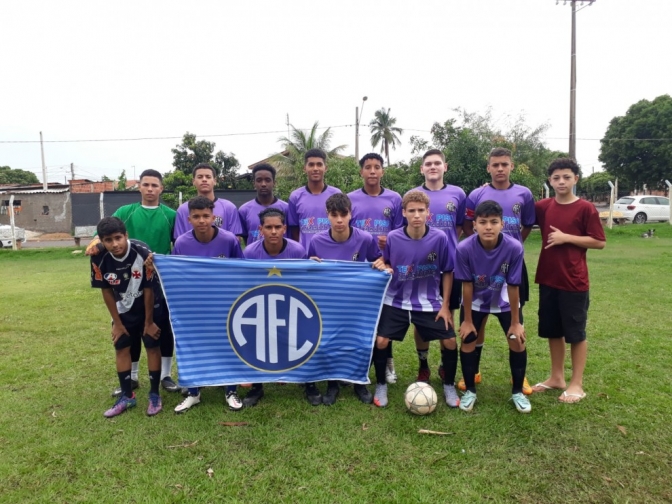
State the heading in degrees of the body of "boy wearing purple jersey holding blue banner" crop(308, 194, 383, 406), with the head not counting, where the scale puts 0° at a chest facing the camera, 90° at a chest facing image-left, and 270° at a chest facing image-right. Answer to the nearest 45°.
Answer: approximately 0°

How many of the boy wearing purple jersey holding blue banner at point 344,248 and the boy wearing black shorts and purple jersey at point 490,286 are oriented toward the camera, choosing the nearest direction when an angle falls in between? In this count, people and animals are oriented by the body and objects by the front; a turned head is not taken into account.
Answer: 2

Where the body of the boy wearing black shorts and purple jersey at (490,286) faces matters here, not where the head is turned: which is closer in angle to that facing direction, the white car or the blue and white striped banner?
the blue and white striped banner

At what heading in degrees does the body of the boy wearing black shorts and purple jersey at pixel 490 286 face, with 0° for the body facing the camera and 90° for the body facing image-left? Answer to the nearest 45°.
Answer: approximately 0°

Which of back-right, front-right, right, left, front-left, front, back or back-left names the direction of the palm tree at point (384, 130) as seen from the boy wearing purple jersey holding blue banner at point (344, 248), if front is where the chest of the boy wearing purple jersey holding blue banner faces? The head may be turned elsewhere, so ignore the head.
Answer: back

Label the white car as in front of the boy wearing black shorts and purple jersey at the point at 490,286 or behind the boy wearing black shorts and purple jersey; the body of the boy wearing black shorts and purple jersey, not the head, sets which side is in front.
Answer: behind

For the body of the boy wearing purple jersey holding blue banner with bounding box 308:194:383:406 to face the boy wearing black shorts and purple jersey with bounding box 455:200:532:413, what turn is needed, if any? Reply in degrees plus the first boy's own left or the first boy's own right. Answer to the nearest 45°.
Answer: approximately 90° to the first boy's own left
